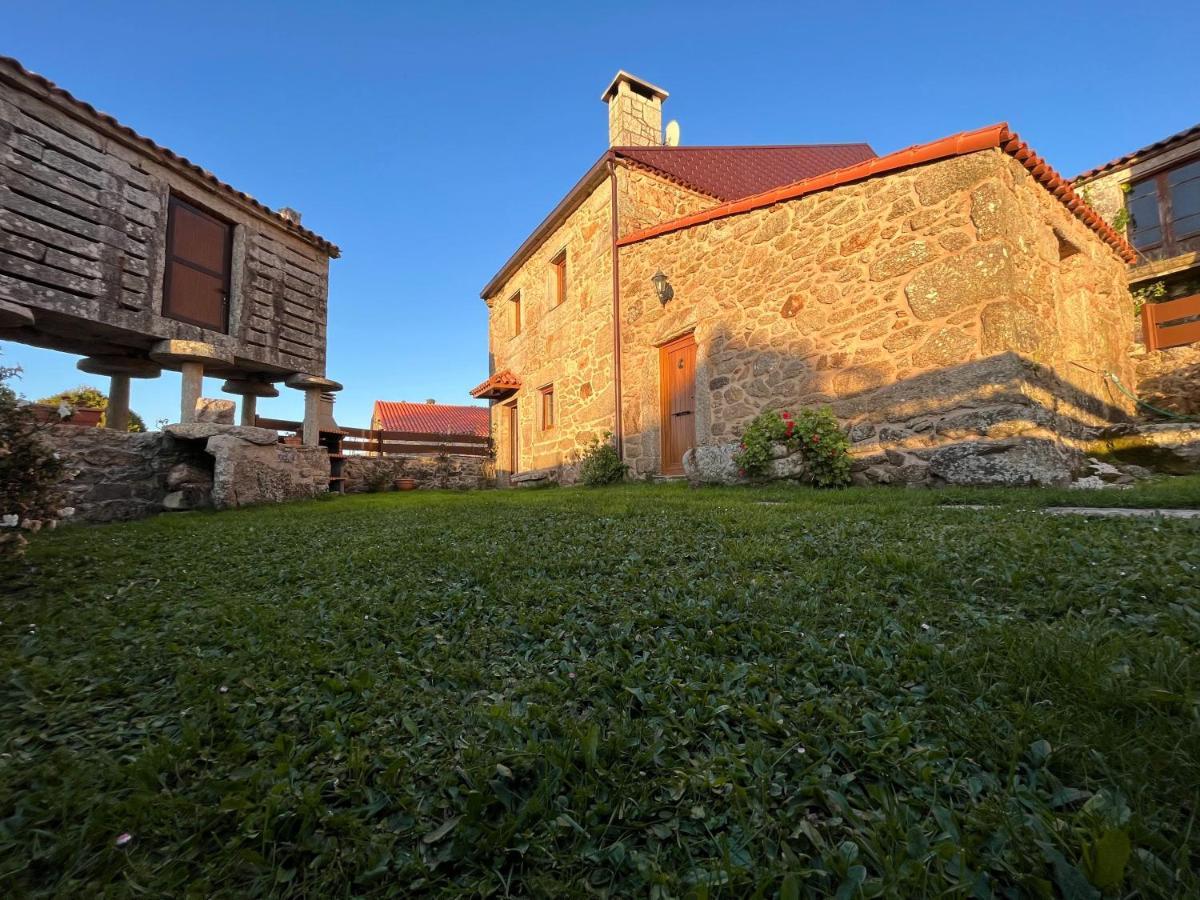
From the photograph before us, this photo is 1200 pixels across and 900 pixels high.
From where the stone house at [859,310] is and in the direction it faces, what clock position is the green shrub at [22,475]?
The green shrub is roughly at 12 o'clock from the stone house.

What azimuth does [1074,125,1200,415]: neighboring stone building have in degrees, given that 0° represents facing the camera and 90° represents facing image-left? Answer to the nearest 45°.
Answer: approximately 45°

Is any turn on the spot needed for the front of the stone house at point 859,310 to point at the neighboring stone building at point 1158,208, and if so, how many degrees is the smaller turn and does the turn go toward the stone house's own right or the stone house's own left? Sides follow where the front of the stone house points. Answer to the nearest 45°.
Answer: approximately 180°

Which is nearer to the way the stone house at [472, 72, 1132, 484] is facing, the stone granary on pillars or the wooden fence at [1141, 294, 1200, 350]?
the stone granary on pillars

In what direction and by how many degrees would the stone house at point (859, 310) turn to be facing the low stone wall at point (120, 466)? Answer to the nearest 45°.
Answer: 0° — it already faces it

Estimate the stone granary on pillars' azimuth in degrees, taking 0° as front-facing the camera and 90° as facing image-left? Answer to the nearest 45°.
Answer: approximately 315°

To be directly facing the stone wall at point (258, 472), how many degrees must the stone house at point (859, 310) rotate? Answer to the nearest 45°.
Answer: approximately 45° to its right
